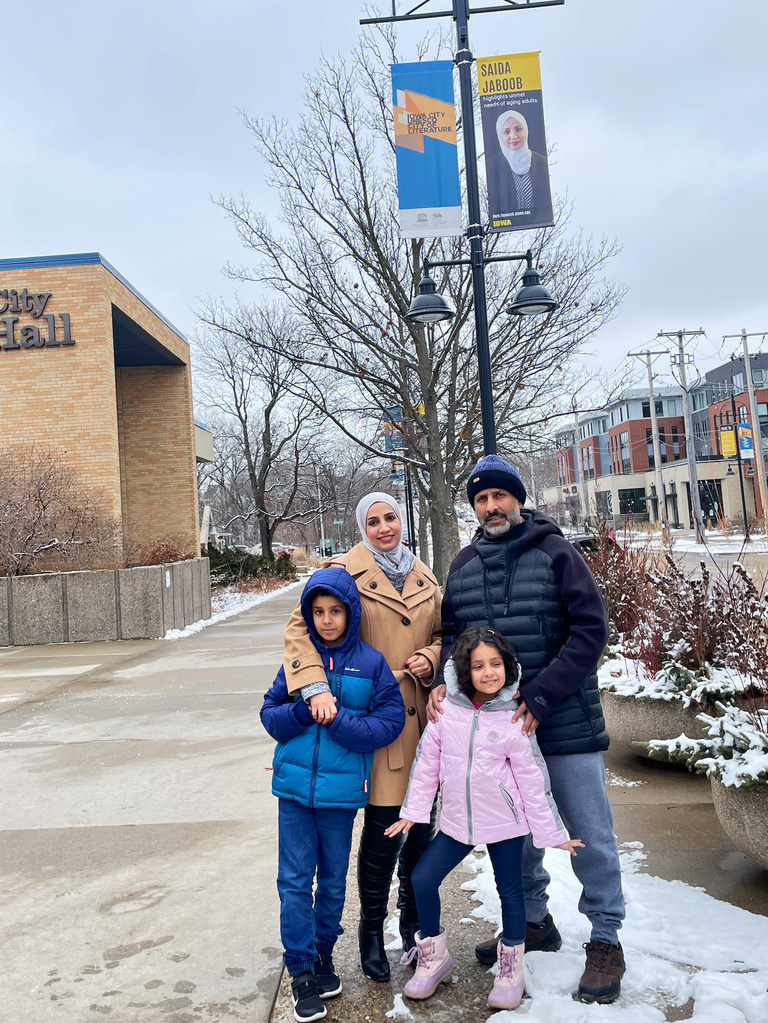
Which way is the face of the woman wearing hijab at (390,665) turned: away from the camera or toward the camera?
toward the camera

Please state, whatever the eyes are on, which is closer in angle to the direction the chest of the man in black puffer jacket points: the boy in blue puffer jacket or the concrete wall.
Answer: the boy in blue puffer jacket

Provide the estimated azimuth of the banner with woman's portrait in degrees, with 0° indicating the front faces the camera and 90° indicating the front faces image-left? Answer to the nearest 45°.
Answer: approximately 0°

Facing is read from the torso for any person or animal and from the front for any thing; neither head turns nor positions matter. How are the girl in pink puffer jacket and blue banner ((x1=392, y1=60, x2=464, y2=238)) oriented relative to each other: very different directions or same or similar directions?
same or similar directions

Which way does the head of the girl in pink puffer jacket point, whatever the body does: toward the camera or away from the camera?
toward the camera

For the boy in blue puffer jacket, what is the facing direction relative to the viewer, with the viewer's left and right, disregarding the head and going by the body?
facing the viewer

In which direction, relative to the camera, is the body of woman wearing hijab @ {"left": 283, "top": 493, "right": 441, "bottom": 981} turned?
toward the camera

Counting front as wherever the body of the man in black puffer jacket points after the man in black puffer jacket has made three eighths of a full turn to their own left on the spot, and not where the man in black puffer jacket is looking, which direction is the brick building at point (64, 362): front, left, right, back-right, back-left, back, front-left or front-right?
back-left

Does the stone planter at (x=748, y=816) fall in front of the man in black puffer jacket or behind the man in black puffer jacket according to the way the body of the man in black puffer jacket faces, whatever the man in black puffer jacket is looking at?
behind

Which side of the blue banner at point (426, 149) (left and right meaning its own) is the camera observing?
front

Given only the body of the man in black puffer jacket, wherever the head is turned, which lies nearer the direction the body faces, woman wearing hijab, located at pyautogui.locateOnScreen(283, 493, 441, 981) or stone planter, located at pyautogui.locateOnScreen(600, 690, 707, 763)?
the woman wearing hijab

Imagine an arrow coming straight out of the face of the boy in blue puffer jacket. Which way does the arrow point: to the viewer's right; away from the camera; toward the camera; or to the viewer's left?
toward the camera
